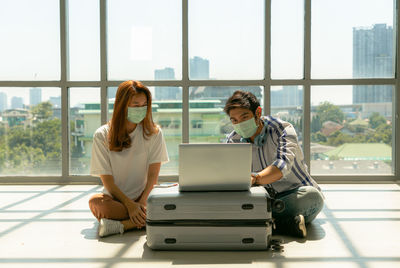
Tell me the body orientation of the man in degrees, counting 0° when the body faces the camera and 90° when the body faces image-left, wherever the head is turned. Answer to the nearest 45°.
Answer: approximately 45°

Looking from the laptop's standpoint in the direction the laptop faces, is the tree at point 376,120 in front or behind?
in front

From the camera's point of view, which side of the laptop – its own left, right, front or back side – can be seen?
back

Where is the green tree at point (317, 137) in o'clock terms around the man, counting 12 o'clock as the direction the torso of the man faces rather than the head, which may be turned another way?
The green tree is roughly at 5 o'clock from the man.

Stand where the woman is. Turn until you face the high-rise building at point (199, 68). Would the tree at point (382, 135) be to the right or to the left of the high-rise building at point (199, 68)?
right

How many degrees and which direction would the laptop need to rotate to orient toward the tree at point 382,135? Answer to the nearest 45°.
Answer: approximately 45° to its right

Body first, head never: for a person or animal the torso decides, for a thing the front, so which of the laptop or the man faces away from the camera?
the laptop

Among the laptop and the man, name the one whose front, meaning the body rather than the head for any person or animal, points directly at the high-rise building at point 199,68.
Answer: the laptop

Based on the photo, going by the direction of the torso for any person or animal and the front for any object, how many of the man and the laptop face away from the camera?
1

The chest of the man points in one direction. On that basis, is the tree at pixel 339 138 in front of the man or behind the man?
behind
